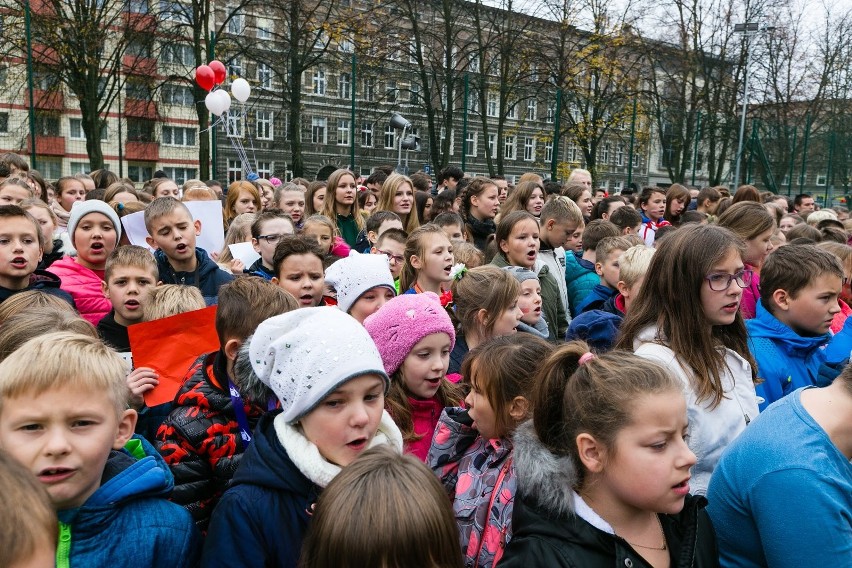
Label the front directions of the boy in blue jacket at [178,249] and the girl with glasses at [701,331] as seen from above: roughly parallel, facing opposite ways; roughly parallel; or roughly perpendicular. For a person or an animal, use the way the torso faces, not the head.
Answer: roughly parallel

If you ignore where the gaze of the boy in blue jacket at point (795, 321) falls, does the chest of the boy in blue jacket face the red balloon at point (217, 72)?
no

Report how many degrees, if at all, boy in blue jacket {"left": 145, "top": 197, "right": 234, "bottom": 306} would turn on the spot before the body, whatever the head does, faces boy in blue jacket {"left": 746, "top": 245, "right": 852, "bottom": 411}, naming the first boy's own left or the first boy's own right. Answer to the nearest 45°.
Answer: approximately 45° to the first boy's own left

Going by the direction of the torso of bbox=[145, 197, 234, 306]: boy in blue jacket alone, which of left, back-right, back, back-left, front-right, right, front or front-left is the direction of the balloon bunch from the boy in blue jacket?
back

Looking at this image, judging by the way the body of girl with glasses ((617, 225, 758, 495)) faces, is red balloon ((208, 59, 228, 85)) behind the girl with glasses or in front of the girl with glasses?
behind

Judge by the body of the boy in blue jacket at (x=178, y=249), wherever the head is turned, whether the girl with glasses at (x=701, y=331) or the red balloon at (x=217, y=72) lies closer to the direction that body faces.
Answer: the girl with glasses

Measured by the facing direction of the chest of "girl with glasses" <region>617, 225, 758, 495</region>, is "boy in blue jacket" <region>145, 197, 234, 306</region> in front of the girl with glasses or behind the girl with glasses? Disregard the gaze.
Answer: behind

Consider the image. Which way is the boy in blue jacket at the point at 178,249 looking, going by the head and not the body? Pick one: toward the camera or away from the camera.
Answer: toward the camera

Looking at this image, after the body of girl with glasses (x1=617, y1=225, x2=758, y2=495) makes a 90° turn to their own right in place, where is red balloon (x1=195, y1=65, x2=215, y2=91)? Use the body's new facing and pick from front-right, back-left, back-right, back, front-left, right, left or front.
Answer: right

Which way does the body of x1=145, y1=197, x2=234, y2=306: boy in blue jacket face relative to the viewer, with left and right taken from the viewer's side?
facing the viewer

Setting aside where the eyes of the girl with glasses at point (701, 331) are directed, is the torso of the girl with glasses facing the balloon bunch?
no

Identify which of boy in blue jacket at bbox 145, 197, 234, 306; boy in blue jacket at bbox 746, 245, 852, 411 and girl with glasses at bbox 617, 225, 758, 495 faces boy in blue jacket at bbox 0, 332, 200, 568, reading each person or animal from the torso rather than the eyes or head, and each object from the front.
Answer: boy in blue jacket at bbox 145, 197, 234, 306

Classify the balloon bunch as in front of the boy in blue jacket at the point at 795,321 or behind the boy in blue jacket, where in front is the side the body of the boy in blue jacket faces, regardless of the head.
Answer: behind
